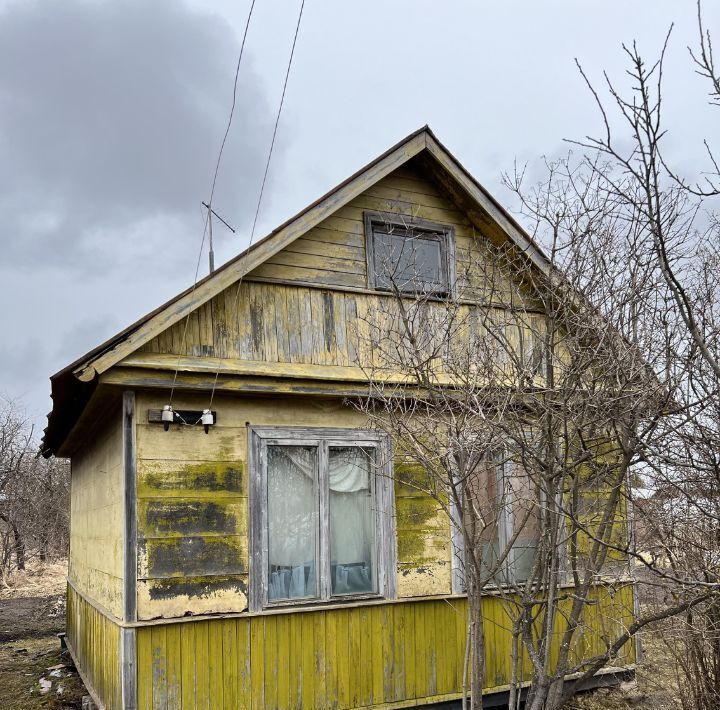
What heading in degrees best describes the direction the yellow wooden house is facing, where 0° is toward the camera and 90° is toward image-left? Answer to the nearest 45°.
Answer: approximately 0°

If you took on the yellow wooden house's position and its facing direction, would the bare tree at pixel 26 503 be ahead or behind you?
behind
